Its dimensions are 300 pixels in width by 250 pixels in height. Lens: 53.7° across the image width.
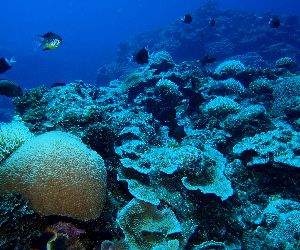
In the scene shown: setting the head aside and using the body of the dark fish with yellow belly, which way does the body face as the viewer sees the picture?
to the viewer's right

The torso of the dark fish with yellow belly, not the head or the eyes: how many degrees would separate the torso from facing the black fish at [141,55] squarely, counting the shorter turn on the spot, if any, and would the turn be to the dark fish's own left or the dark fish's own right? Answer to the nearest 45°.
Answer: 0° — it already faces it

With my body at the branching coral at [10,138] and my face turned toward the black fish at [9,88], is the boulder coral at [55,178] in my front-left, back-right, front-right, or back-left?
back-right
